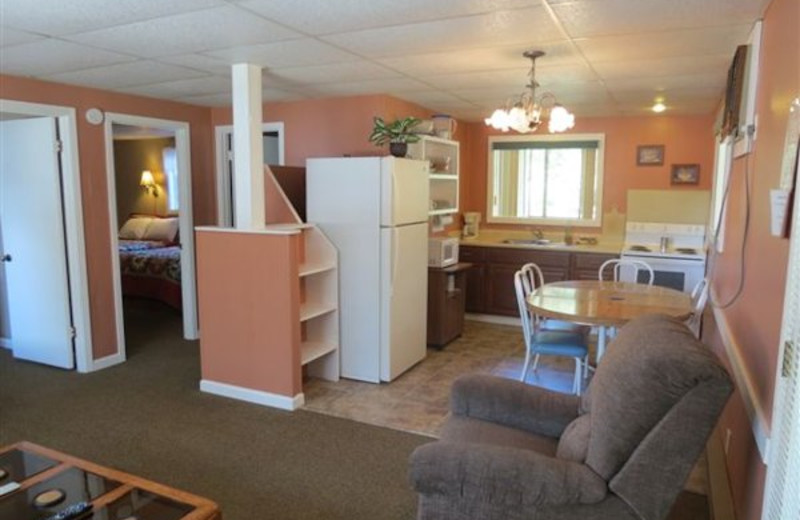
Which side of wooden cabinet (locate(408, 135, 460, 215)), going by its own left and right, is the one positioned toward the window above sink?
left

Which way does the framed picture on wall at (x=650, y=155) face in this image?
toward the camera

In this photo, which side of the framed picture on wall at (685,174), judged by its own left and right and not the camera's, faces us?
front

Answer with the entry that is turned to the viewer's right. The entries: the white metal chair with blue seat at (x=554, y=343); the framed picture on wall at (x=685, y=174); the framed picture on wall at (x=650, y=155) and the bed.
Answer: the white metal chair with blue seat

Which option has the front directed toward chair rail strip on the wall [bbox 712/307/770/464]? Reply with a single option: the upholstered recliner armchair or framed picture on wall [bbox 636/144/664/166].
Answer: the framed picture on wall

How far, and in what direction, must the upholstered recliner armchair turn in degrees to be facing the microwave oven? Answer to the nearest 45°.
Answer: approximately 45° to its right

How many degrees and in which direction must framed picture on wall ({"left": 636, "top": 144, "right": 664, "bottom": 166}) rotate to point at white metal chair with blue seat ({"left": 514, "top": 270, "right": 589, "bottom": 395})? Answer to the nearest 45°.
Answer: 0° — it already faces it

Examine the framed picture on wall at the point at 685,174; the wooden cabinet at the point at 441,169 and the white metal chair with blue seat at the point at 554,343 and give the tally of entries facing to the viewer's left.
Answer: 0

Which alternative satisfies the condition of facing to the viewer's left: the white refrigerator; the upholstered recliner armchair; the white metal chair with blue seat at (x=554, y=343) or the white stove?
the upholstered recliner armchair

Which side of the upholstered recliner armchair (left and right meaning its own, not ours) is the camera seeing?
left

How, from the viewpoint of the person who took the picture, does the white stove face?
facing the viewer

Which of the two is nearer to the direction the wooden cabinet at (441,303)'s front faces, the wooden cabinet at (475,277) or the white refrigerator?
the white refrigerator

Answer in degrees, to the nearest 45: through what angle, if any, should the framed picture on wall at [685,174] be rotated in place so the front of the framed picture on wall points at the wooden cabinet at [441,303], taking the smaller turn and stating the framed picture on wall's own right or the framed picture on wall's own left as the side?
approximately 45° to the framed picture on wall's own right

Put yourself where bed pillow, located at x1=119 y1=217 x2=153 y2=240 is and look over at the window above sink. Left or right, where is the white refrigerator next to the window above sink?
right
